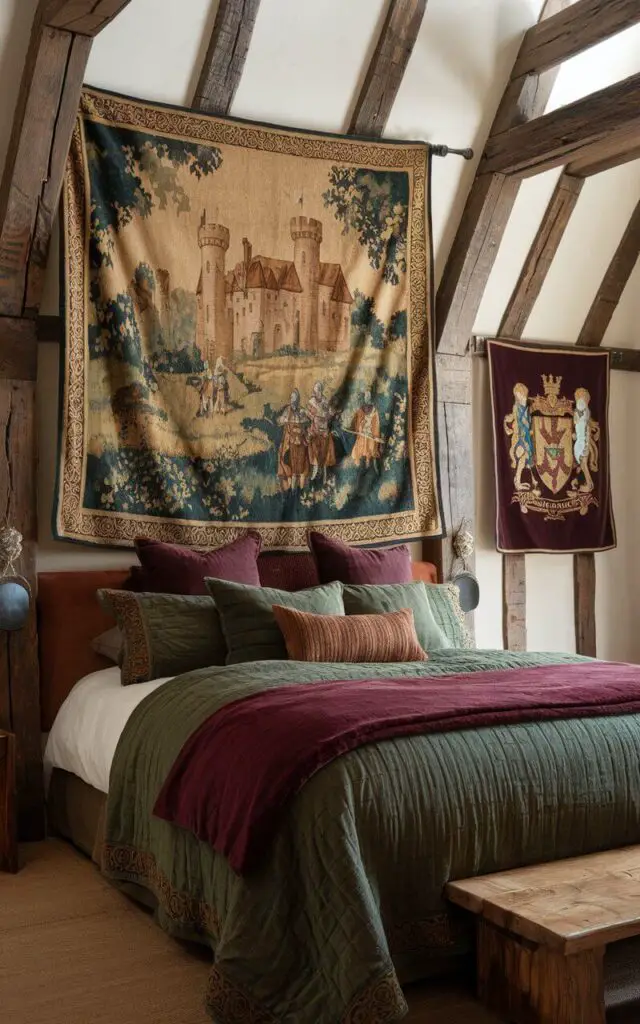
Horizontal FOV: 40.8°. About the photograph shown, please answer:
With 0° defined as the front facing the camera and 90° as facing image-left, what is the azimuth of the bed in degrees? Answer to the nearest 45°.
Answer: approximately 315°

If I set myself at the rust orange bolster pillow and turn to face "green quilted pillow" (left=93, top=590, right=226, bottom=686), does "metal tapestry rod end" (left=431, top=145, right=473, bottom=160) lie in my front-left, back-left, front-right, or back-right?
back-right

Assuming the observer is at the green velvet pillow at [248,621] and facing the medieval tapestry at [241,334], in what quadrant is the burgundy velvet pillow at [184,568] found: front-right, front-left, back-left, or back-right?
front-left

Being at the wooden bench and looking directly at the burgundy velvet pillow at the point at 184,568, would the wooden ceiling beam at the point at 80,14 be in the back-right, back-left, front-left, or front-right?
front-left

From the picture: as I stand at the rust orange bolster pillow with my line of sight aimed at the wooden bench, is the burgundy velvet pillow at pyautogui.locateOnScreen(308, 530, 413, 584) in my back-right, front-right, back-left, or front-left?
back-left
